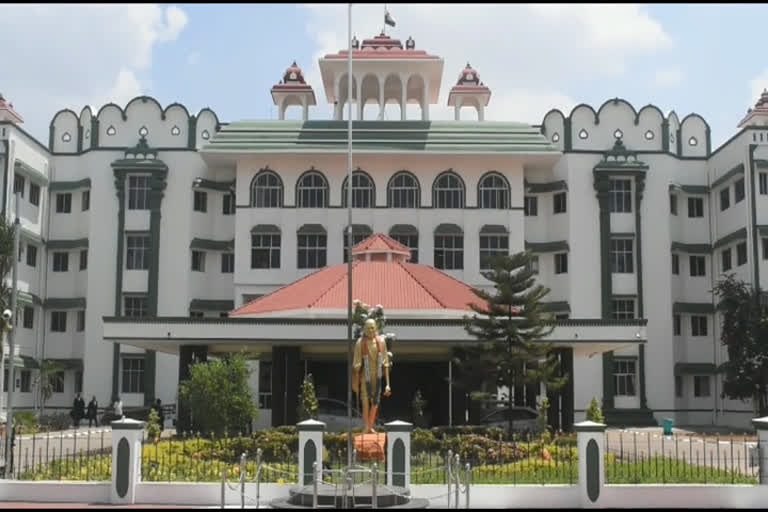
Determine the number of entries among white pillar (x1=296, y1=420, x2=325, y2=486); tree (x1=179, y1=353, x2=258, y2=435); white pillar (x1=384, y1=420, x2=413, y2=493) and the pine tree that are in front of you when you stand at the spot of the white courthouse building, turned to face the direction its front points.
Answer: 4

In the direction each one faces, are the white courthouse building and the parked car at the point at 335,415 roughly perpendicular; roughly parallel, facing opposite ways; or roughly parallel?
roughly perpendicular

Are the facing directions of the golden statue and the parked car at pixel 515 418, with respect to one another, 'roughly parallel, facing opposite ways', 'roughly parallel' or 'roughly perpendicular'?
roughly perpendicular

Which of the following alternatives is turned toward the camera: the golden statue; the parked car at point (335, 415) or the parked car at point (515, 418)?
the golden statue

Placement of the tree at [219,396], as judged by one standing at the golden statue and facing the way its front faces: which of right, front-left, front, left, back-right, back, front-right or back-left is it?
back-right

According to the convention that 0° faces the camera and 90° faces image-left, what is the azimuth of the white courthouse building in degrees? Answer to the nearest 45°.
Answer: approximately 0°

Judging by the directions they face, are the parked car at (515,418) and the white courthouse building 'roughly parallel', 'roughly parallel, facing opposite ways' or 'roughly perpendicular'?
roughly perpendicular
